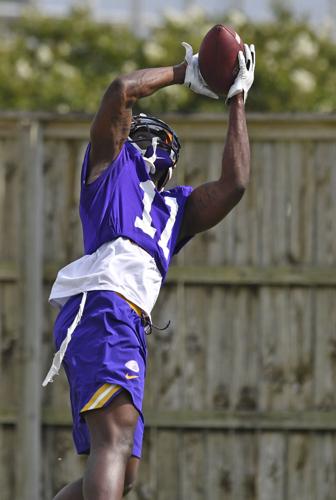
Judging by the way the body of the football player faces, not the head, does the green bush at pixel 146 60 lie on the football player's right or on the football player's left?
on the football player's left

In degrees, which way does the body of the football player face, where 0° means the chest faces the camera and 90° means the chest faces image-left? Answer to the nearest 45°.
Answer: approximately 315°
